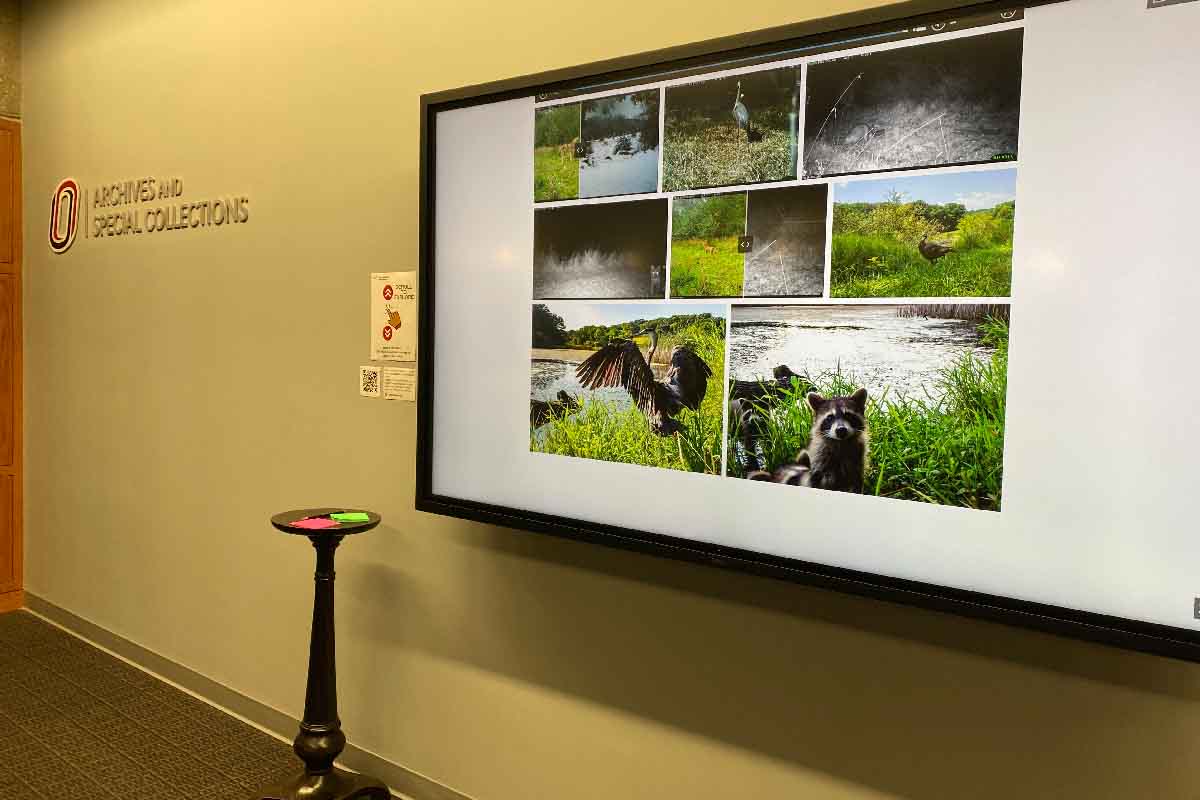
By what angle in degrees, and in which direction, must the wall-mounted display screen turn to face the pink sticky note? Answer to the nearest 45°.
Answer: approximately 45° to its right

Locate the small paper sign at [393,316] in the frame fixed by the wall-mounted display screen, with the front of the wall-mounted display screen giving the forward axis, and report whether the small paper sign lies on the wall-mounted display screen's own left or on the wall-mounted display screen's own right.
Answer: on the wall-mounted display screen's own right

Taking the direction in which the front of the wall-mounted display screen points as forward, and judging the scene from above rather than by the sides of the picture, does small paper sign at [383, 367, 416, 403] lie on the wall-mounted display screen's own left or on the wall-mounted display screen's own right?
on the wall-mounted display screen's own right

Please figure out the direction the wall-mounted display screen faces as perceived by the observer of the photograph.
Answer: facing the viewer and to the left of the viewer
